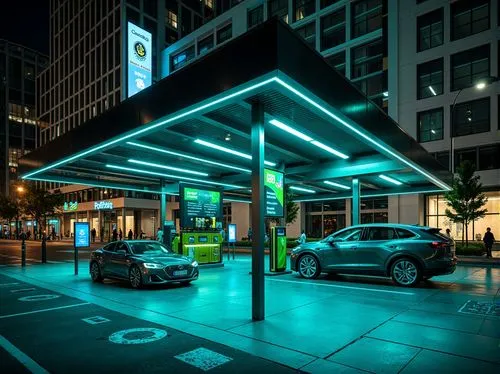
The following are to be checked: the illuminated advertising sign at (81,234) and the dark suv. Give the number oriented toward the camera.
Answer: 1

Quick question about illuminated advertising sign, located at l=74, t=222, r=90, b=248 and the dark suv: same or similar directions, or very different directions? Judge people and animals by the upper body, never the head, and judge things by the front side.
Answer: very different directions

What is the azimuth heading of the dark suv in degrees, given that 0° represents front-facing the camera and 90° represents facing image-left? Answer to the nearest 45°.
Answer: approximately 135°

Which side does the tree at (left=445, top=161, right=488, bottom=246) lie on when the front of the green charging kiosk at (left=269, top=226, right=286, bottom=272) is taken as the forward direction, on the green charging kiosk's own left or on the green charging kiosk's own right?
on the green charging kiosk's own left

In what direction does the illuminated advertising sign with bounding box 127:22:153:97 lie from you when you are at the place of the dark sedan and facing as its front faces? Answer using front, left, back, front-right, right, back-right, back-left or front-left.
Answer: back-left
